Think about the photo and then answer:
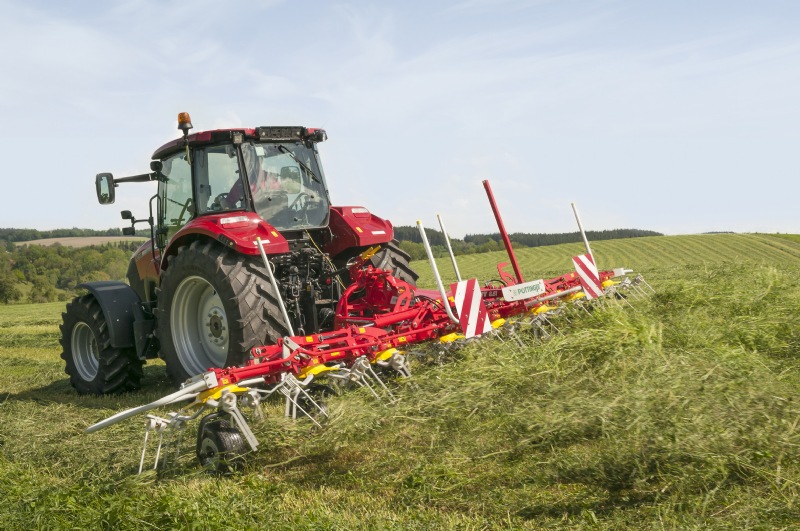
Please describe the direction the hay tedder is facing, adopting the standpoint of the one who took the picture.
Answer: facing away from the viewer and to the left of the viewer

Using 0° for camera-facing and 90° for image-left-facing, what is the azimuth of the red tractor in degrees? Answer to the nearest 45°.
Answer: approximately 135°
